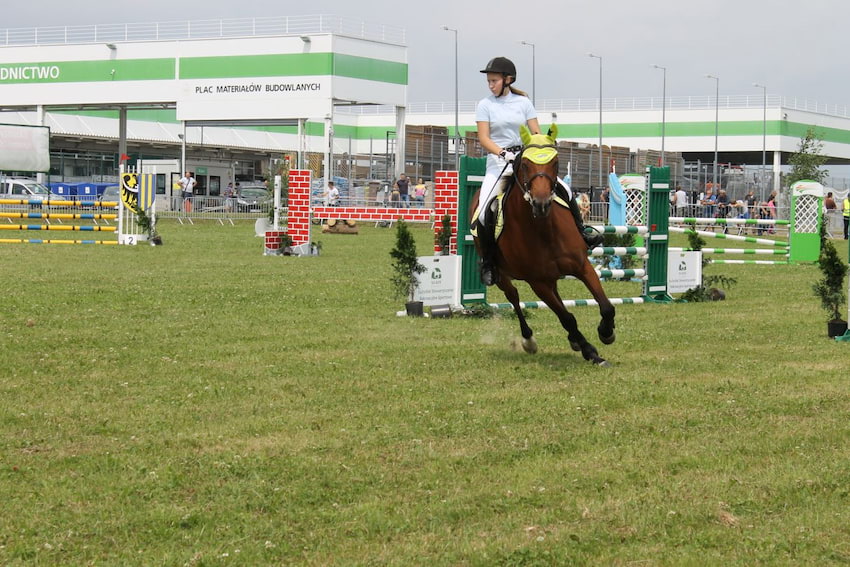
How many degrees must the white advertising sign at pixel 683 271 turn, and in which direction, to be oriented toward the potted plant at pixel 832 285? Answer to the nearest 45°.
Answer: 0° — it already faces it

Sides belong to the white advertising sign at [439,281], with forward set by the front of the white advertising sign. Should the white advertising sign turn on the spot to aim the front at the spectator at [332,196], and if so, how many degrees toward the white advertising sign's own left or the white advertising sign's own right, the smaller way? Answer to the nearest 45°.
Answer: approximately 180°

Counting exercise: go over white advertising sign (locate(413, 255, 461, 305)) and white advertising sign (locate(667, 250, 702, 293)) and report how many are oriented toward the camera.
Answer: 2

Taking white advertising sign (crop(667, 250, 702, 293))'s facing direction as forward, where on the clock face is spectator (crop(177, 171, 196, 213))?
The spectator is roughly at 5 o'clock from the white advertising sign.

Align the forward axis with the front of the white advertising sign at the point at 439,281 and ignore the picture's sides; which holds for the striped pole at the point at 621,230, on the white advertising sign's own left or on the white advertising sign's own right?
on the white advertising sign's own left

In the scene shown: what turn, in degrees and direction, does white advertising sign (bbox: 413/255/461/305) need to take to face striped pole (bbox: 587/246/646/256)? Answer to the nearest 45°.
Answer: approximately 135° to its left

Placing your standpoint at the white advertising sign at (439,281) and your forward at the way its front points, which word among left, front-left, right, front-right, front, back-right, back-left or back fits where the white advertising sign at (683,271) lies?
back-left

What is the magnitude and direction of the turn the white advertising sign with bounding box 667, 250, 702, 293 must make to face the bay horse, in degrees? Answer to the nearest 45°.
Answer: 0° — it already faces it

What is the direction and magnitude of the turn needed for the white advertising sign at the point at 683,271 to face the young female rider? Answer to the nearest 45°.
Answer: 0° — it already faces them

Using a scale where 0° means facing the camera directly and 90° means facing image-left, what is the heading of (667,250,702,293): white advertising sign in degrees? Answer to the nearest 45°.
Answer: approximately 0°
